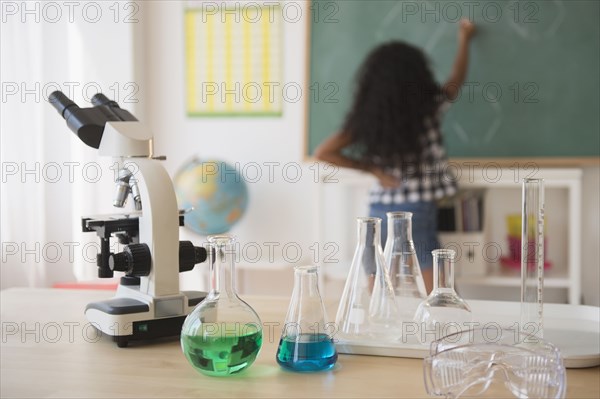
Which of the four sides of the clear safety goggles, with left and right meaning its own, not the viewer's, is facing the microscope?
right

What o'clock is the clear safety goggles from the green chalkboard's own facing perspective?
The clear safety goggles is roughly at 12 o'clock from the green chalkboard.

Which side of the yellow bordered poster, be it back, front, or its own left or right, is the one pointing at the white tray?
front

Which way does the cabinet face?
toward the camera

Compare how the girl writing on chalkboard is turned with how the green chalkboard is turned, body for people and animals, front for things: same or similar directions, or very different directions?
very different directions

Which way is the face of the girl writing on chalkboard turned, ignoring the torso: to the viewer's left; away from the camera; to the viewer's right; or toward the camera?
away from the camera

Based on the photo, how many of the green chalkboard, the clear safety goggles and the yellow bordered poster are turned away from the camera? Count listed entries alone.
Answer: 0

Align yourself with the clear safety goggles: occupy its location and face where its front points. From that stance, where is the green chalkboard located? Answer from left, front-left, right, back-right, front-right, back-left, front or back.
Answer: back

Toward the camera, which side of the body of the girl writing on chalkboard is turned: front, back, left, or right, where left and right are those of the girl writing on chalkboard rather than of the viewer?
back

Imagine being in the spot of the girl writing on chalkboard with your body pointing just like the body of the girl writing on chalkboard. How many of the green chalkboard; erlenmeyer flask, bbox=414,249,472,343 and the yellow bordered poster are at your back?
1

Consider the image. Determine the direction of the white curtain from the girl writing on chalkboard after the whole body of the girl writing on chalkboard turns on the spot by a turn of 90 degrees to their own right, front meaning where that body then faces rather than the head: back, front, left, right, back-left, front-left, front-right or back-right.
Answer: back
